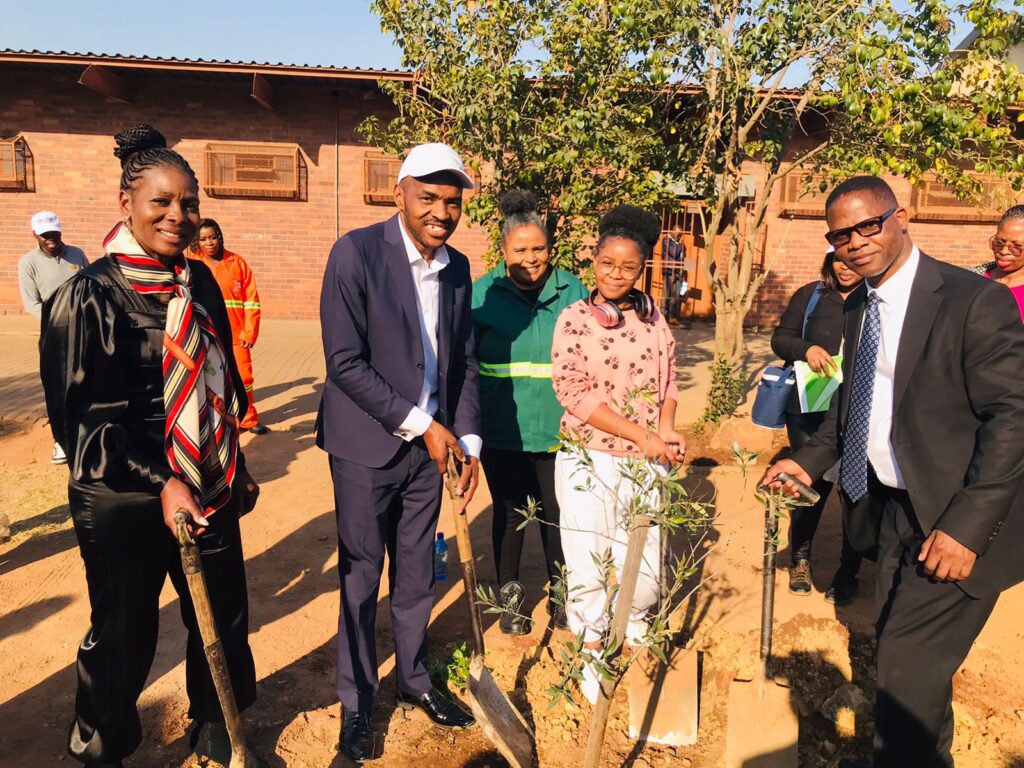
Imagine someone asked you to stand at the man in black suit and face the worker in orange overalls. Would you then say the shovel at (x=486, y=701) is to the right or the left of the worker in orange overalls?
left

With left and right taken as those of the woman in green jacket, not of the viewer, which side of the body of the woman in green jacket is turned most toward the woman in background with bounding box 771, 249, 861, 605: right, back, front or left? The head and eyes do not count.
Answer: left

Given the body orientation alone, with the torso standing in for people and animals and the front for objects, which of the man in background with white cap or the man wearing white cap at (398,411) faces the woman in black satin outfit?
the man in background with white cap

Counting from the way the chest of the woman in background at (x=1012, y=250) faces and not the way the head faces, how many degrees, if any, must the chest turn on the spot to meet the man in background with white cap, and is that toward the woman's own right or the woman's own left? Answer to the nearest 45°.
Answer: approximately 45° to the woman's own right

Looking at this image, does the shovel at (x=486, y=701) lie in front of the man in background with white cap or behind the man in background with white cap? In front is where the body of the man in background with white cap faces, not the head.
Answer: in front

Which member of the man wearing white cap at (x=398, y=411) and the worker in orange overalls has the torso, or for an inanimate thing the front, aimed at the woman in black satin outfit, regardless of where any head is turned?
the worker in orange overalls

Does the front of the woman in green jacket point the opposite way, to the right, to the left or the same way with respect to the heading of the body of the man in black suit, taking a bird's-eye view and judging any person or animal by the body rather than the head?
to the left

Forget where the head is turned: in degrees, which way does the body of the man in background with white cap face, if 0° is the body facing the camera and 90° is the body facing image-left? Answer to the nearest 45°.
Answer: approximately 0°

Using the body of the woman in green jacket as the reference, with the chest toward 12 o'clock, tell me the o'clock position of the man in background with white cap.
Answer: The man in background with white cap is roughly at 4 o'clock from the woman in green jacket.

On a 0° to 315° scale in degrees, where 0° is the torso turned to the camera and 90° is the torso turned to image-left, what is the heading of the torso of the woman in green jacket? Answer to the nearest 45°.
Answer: approximately 0°

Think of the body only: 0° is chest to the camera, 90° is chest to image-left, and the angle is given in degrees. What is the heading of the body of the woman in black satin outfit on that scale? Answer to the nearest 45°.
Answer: approximately 315°

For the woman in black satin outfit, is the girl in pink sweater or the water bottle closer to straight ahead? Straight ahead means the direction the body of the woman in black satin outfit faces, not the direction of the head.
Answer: the girl in pink sweater
